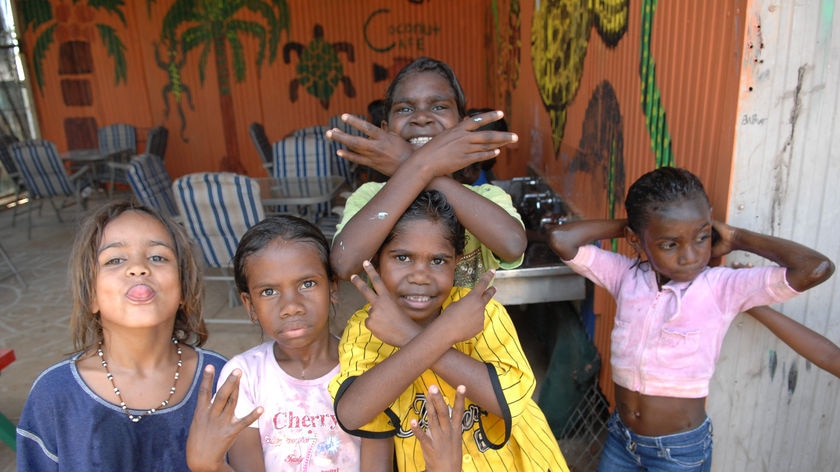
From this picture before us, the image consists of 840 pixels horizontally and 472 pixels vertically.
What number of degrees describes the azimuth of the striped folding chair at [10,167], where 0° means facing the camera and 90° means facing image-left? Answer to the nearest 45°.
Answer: approximately 270°

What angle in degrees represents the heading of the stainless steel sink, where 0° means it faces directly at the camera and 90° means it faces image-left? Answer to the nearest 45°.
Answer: approximately 0°

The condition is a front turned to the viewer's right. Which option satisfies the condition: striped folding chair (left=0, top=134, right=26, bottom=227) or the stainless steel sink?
the striped folding chair

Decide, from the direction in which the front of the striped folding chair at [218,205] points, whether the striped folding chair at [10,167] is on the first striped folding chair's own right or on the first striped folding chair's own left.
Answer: on the first striped folding chair's own left

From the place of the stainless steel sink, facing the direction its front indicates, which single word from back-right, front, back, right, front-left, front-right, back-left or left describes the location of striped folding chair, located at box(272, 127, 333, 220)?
back-right

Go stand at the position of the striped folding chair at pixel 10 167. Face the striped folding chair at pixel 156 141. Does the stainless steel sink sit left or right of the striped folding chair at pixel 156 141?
right

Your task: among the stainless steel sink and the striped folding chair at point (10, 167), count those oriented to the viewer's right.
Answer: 1

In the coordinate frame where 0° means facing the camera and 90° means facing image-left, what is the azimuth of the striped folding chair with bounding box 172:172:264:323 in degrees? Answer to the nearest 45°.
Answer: approximately 225°
